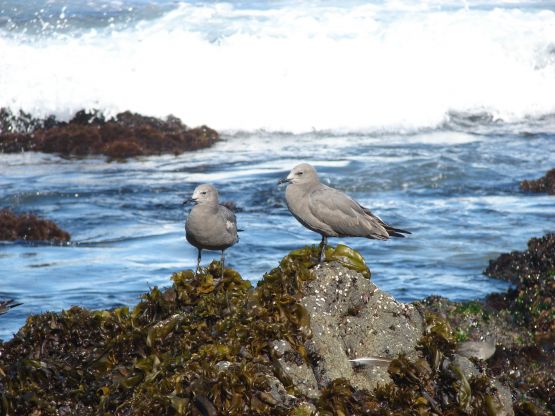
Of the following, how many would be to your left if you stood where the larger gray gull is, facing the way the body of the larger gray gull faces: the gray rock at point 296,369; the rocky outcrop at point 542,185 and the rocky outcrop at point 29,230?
1

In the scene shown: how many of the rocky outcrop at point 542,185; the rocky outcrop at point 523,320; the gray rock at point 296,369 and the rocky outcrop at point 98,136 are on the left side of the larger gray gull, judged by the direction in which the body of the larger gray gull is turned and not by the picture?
1

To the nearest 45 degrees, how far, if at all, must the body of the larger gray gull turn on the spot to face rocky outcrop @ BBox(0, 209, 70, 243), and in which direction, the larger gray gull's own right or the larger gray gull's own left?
approximately 45° to the larger gray gull's own right

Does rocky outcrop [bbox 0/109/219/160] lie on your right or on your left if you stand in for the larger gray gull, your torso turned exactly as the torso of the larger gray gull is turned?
on your right

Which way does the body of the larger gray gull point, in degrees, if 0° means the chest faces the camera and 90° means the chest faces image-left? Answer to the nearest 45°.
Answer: approximately 90°

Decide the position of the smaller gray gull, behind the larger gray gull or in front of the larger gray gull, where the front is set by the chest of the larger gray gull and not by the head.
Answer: in front

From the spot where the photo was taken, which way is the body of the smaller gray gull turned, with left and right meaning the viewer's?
facing the viewer and to the left of the viewer

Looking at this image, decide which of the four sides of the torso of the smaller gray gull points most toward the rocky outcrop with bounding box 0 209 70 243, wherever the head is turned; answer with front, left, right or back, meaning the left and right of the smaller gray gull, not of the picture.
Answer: right

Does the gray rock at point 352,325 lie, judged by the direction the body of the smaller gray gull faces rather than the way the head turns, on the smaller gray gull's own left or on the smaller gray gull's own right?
on the smaller gray gull's own left

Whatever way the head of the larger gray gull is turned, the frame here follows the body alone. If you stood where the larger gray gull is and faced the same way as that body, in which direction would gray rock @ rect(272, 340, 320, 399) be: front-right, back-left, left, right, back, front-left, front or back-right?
left

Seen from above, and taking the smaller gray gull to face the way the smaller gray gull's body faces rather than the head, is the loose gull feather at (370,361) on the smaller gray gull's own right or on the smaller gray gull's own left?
on the smaller gray gull's own left

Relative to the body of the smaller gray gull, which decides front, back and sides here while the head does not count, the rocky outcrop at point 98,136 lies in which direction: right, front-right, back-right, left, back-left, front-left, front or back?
back-right

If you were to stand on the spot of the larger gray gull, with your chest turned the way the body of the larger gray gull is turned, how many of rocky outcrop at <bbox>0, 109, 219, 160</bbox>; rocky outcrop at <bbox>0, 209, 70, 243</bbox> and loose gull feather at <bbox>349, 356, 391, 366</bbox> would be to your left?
1

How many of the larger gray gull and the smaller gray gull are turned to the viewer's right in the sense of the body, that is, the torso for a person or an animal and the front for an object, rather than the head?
0
